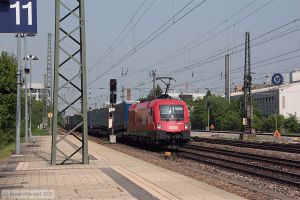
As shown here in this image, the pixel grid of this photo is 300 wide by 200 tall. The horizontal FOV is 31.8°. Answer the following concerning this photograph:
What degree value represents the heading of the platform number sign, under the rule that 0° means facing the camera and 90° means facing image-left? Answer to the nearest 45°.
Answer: approximately 0°

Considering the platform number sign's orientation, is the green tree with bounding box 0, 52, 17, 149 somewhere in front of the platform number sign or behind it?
behind
